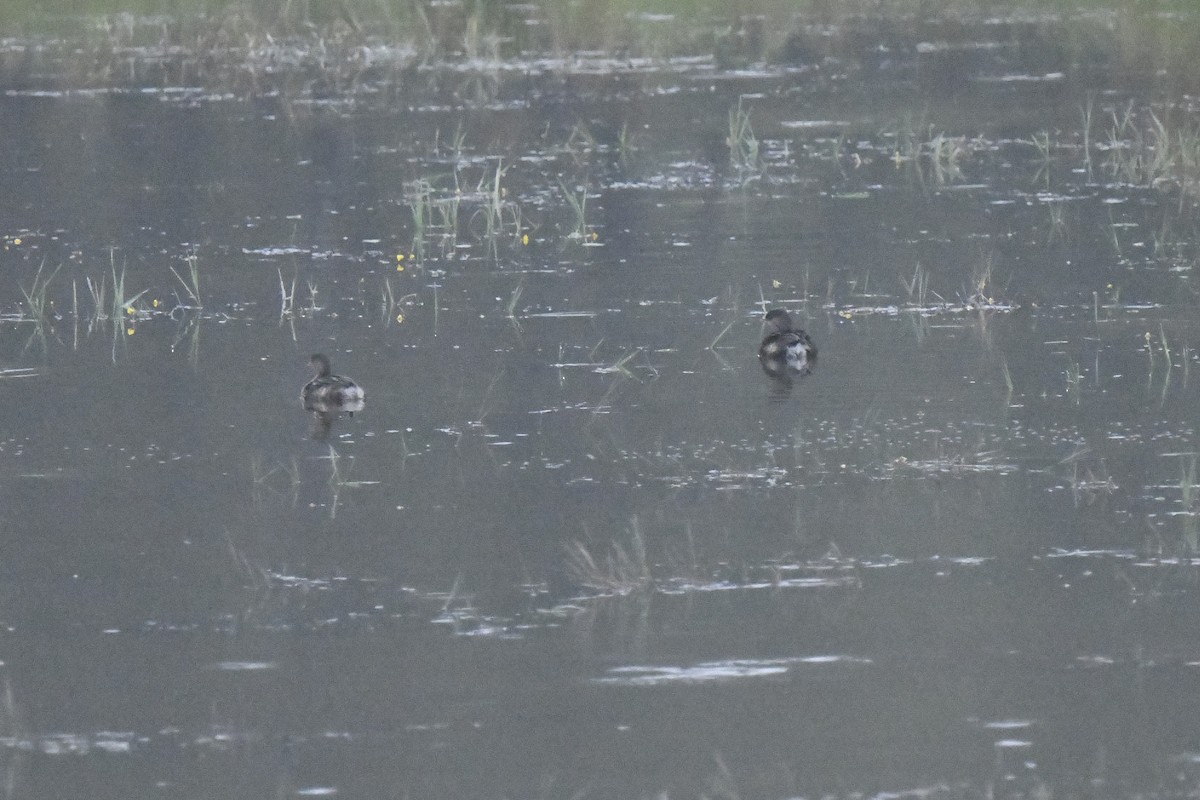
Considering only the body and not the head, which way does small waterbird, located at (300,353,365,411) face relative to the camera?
to the viewer's left

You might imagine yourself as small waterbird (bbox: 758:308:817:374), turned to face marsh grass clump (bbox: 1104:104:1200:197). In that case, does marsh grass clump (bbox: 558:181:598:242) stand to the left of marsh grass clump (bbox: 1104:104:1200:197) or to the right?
left

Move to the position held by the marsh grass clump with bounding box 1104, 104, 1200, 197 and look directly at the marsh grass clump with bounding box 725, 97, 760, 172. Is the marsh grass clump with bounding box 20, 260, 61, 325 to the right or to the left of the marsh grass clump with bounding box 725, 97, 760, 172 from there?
left

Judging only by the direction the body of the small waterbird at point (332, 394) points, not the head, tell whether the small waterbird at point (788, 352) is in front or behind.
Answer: behind

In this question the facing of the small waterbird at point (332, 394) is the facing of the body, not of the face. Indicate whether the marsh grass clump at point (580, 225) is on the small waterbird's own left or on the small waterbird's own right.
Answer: on the small waterbird's own right

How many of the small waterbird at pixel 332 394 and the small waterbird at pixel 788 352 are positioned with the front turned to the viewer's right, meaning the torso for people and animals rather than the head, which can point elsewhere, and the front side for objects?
0

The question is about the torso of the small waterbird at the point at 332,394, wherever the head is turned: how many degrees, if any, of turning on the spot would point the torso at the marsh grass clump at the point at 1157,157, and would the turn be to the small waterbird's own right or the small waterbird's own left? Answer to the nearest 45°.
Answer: approximately 135° to the small waterbird's own right

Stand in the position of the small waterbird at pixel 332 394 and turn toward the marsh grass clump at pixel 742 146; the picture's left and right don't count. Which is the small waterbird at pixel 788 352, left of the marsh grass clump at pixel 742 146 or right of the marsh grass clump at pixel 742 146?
right
